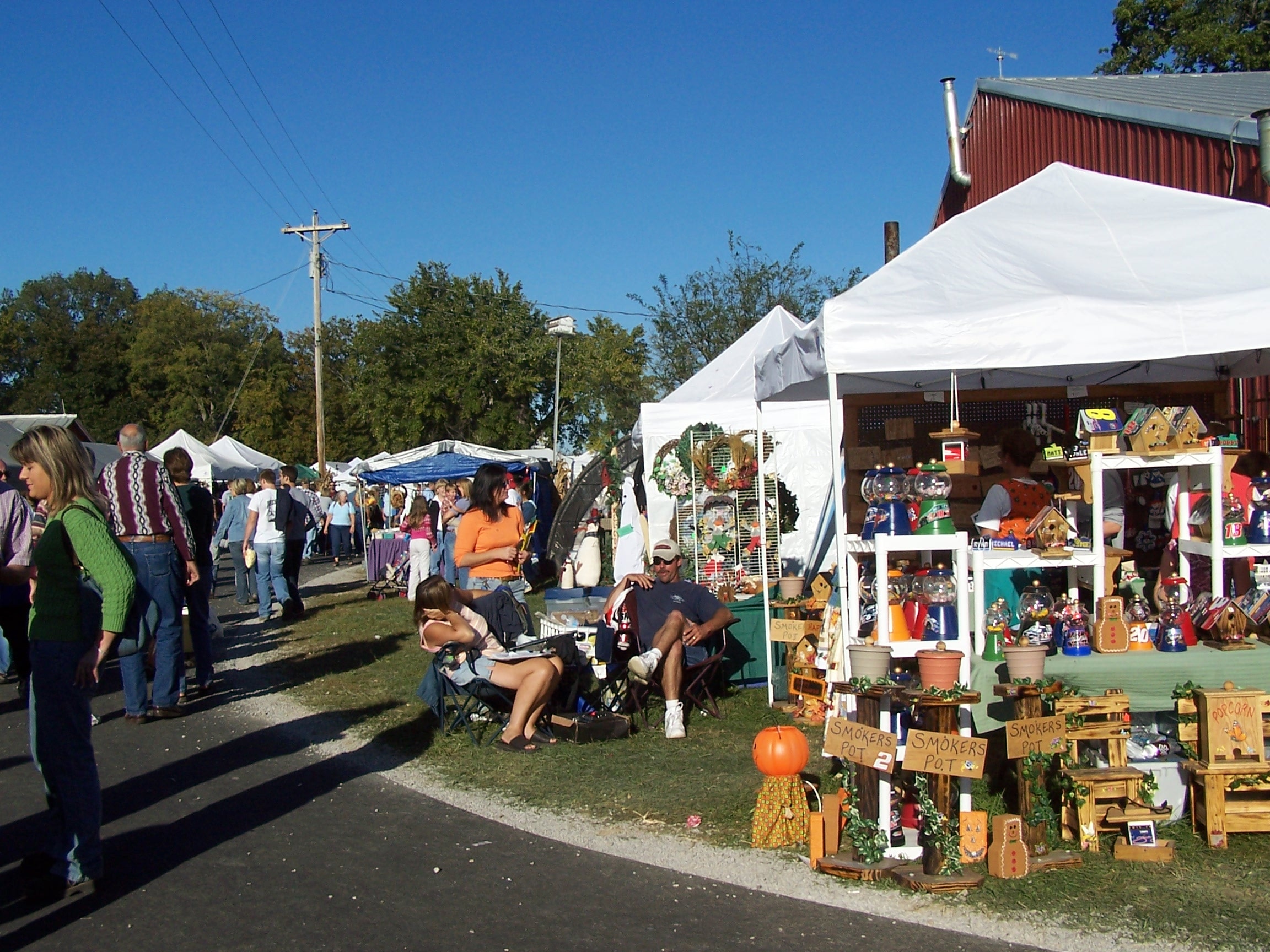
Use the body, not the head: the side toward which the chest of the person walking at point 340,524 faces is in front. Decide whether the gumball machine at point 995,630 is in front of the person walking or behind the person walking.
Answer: in front

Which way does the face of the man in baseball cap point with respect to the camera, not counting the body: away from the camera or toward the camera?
toward the camera

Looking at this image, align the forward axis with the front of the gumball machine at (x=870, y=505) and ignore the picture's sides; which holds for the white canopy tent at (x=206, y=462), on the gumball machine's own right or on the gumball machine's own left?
on the gumball machine's own right

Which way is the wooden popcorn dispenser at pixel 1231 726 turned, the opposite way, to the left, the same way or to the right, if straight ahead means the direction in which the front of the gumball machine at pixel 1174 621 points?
the same way

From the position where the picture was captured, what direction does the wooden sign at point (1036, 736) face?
facing the viewer

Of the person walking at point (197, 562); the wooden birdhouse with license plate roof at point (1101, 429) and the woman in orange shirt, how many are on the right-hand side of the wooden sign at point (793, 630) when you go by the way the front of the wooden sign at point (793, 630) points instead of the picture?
2

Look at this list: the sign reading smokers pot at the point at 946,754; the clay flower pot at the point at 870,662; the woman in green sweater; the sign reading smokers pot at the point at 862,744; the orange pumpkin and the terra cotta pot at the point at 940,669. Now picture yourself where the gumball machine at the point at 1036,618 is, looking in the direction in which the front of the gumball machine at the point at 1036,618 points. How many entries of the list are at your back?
0

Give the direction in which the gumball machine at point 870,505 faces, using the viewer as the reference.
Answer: facing the viewer and to the left of the viewer

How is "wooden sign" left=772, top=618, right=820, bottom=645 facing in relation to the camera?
toward the camera

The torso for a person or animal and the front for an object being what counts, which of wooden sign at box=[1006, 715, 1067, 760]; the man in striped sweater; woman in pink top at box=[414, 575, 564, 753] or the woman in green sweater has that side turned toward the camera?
the wooden sign

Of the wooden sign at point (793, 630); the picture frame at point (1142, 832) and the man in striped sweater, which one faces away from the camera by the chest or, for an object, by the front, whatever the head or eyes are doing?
the man in striped sweater

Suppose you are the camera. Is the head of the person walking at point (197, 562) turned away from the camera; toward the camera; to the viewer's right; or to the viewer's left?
away from the camera

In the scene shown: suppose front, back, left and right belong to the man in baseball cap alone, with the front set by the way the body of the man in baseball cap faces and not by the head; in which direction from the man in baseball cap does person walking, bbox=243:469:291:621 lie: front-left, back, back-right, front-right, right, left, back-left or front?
back-right

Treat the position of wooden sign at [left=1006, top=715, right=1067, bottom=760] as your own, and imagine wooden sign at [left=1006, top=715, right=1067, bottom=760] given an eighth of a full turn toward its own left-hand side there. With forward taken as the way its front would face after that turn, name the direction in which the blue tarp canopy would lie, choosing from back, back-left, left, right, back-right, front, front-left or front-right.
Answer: back

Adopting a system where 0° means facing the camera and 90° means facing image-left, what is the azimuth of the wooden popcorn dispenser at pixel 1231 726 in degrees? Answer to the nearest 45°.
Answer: approximately 0°

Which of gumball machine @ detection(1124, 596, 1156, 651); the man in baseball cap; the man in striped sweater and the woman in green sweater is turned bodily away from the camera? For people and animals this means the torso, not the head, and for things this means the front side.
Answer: the man in striped sweater

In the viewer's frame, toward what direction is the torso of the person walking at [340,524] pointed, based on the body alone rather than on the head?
toward the camera
